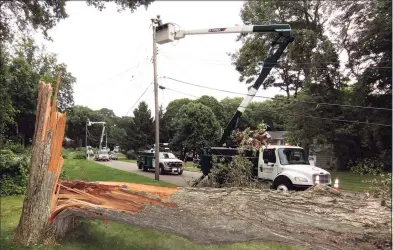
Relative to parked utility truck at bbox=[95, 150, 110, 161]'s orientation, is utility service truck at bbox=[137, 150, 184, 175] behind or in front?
in front

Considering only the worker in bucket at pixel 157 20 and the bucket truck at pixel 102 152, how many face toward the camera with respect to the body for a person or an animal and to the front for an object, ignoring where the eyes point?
1

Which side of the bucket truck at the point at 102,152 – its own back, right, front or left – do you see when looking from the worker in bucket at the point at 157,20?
front

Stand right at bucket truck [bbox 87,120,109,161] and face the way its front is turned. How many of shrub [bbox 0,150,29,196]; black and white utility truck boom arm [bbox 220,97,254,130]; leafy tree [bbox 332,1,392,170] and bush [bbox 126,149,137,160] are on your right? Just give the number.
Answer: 1

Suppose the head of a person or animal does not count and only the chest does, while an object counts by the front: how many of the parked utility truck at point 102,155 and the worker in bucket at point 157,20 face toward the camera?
1

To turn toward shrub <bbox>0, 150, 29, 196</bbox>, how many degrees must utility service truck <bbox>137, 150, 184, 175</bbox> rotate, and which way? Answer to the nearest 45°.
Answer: approximately 135° to its right

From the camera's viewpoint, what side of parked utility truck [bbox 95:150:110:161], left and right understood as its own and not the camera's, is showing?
front

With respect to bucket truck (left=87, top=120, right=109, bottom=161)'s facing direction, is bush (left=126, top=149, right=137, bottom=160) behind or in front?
in front

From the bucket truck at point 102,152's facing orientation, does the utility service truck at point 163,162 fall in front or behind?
in front
